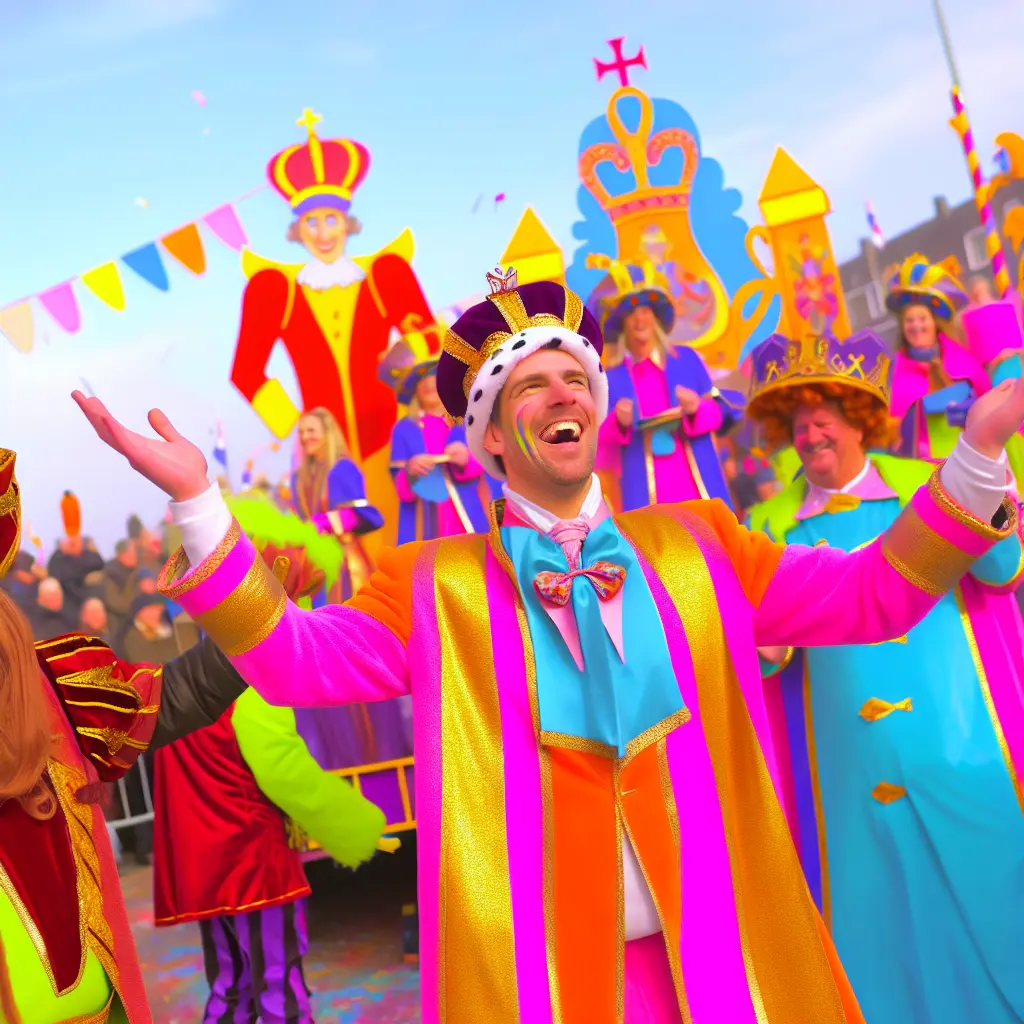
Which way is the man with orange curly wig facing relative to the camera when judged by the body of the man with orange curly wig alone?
toward the camera

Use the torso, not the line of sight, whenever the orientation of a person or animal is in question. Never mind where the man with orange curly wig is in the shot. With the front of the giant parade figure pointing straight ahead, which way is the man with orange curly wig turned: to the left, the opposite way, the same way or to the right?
the same way

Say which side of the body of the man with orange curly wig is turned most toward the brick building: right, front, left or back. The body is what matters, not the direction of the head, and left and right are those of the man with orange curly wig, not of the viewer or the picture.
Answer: back

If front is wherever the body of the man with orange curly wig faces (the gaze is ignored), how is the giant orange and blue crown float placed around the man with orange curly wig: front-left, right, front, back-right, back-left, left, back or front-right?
back

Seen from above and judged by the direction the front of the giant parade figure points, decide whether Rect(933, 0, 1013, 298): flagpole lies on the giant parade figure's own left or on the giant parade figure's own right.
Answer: on the giant parade figure's own left

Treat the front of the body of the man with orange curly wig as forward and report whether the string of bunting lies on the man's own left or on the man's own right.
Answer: on the man's own right

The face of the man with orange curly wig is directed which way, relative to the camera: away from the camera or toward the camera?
toward the camera

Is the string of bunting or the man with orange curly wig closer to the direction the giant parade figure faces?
the man with orange curly wig

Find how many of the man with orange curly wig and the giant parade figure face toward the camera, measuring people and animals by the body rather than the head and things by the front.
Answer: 2

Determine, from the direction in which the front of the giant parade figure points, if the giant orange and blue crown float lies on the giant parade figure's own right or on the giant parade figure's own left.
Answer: on the giant parade figure's own left

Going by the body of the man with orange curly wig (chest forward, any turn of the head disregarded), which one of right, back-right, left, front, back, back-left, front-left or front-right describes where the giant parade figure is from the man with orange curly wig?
back-right

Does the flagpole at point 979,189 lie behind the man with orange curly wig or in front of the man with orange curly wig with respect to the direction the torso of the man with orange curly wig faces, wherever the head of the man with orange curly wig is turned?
behind

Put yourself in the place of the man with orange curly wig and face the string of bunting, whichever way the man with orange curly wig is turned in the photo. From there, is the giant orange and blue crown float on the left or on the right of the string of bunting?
right

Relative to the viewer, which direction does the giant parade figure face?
toward the camera
